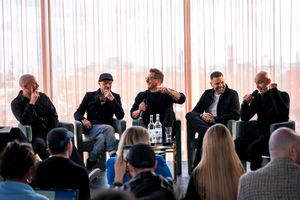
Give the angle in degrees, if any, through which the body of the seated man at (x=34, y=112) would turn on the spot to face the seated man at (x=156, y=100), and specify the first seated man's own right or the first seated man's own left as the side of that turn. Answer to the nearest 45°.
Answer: approximately 45° to the first seated man's own left

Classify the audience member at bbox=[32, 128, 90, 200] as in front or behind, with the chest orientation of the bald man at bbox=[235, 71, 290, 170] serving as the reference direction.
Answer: in front

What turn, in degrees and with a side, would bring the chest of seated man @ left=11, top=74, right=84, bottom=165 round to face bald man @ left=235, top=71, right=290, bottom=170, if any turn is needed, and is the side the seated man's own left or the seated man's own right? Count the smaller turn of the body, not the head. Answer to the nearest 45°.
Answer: approximately 45° to the seated man's own left

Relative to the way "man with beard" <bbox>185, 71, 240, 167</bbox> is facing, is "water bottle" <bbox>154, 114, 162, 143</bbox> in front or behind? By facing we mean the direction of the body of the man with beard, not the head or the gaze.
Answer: in front

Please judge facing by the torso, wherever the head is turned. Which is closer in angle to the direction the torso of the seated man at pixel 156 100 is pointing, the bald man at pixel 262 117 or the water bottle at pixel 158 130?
the water bottle

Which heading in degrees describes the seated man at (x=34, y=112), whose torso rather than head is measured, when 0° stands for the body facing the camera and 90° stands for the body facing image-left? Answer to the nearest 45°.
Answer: approximately 315°

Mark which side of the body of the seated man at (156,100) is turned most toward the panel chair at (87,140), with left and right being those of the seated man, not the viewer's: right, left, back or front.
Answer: right

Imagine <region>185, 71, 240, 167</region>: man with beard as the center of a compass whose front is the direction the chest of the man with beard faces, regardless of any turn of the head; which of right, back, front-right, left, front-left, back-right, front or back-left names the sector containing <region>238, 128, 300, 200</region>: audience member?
front-left

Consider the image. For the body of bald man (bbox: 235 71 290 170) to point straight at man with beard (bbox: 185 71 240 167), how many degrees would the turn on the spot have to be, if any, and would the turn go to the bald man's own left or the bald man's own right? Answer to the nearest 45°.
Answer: approximately 90° to the bald man's own right

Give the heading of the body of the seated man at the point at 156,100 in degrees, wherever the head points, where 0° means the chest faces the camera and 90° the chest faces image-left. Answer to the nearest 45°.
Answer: approximately 0°

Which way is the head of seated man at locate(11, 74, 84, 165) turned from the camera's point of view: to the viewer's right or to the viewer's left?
to the viewer's right

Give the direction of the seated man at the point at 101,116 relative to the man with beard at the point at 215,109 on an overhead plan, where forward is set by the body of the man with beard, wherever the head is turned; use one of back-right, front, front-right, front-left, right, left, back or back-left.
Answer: front-right

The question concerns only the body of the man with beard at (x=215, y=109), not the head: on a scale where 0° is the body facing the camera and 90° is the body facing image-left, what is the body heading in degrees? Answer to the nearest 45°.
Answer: approximately 45°

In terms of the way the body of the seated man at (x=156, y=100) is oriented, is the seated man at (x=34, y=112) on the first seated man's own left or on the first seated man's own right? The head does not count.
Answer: on the first seated man's own right

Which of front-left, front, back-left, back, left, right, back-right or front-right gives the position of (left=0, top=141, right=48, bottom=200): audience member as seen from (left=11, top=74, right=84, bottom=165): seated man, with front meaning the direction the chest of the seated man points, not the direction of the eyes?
front-right
